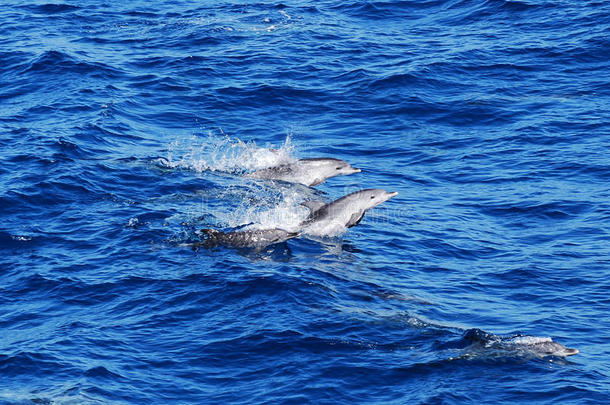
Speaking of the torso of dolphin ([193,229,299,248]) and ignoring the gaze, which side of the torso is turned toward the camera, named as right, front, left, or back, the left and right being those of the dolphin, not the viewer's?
right

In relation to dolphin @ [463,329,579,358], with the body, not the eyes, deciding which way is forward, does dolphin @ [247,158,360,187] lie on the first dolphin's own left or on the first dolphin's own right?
on the first dolphin's own left

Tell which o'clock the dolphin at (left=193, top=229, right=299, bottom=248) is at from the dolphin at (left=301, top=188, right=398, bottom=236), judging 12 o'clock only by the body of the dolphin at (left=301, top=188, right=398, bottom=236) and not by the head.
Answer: the dolphin at (left=193, top=229, right=299, bottom=248) is roughly at 5 o'clock from the dolphin at (left=301, top=188, right=398, bottom=236).

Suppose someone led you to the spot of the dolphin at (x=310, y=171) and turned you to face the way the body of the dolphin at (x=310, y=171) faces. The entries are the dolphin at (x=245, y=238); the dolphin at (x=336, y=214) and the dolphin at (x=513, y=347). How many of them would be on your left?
0

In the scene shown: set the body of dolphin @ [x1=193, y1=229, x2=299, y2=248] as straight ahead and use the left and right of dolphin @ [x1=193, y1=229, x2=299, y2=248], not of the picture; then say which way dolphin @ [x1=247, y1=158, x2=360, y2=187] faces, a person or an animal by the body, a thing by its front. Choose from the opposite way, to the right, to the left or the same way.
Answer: the same way

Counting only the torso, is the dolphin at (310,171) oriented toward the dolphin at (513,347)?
no

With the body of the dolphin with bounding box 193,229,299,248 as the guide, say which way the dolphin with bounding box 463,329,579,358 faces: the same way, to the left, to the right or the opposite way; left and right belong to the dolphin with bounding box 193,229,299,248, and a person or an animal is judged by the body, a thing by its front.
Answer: the same way

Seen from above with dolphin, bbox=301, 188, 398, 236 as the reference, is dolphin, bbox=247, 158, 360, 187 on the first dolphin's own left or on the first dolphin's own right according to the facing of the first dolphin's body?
on the first dolphin's own left

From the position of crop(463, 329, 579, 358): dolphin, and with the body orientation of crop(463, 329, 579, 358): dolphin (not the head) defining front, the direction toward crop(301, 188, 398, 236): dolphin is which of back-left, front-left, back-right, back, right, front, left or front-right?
back-left

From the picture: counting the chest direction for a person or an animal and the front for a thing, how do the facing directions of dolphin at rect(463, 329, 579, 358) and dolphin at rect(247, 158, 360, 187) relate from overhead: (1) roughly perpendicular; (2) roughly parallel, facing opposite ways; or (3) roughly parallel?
roughly parallel

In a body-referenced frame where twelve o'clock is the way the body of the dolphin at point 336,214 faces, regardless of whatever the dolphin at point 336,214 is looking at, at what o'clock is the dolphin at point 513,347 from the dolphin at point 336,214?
the dolphin at point 513,347 is roughly at 2 o'clock from the dolphin at point 336,214.

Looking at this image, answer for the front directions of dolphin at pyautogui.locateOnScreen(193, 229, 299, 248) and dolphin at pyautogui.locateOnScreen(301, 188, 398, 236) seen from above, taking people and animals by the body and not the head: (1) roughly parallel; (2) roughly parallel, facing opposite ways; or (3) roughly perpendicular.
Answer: roughly parallel

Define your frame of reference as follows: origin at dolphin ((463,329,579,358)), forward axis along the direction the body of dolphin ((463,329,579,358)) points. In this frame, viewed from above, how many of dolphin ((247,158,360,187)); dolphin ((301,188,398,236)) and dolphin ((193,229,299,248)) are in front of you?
0

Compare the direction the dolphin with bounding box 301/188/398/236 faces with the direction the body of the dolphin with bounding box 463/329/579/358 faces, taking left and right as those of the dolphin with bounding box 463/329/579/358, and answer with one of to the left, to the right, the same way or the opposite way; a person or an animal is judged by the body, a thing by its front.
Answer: the same way

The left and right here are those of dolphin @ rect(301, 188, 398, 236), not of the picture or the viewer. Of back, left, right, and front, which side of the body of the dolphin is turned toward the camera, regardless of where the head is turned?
right

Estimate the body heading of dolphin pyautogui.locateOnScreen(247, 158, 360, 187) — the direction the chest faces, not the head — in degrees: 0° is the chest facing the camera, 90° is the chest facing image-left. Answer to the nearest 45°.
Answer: approximately 270°

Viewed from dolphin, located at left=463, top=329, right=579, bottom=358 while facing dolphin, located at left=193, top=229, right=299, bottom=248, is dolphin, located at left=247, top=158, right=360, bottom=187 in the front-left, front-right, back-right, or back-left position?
front-right
